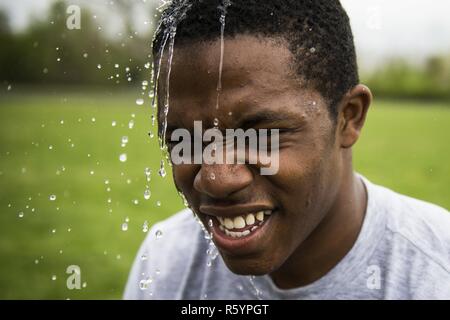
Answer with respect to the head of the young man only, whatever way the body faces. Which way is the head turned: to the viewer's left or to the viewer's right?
to the viewer's left

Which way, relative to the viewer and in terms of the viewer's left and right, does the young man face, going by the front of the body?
facing the viewer and to the left of the viewer
